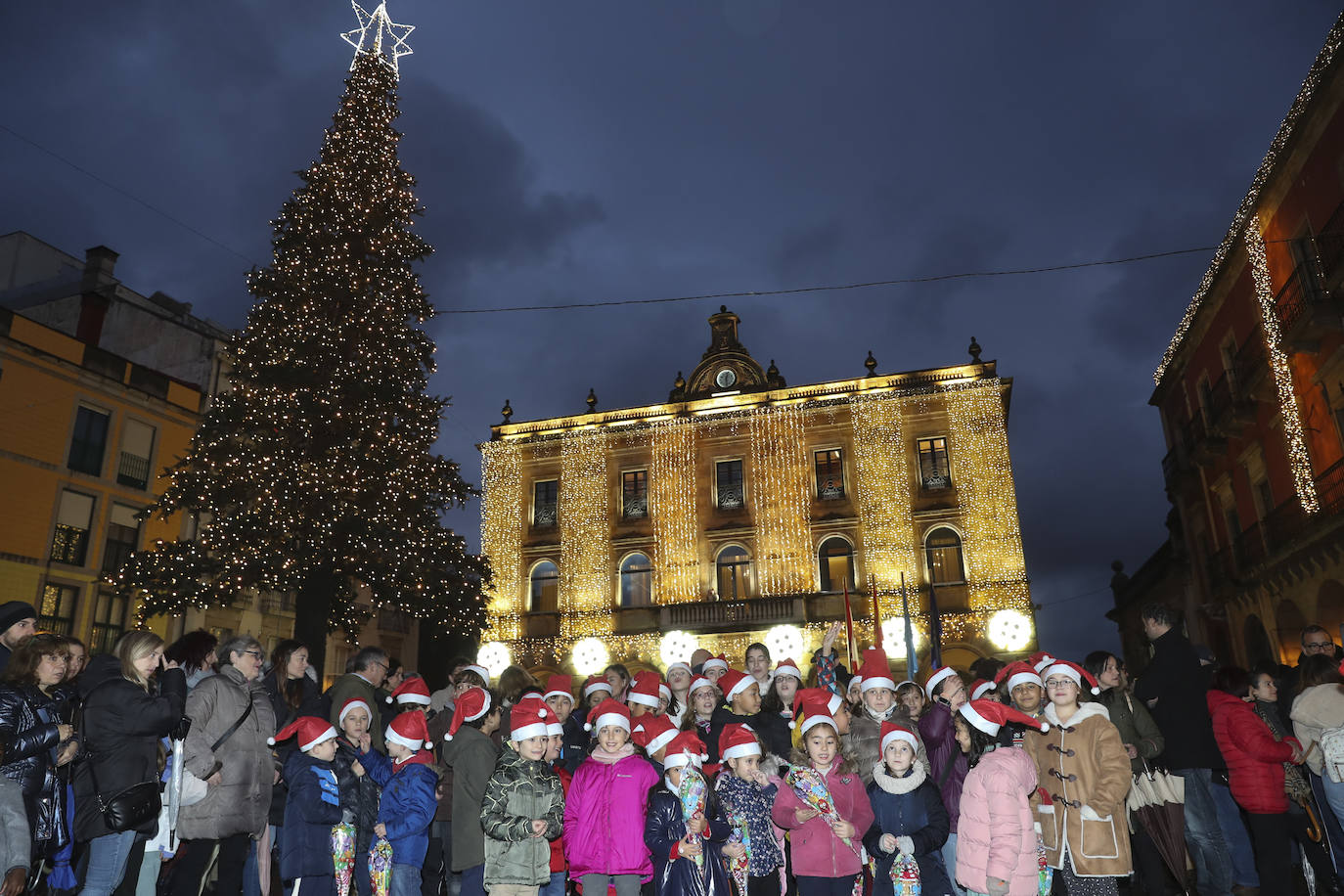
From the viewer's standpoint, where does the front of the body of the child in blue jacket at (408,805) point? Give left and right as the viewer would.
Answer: facing to the left of the viewer

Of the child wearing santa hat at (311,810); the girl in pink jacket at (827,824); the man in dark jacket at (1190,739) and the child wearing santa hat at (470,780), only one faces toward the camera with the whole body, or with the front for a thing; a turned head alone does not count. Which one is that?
the girl in pink jacket

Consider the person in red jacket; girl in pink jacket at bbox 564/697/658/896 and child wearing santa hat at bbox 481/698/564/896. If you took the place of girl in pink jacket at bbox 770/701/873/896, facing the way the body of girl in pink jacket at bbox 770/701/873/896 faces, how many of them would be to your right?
2

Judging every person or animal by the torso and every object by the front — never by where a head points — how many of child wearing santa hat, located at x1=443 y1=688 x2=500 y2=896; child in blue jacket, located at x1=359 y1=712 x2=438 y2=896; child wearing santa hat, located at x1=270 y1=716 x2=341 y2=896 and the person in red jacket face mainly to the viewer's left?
1

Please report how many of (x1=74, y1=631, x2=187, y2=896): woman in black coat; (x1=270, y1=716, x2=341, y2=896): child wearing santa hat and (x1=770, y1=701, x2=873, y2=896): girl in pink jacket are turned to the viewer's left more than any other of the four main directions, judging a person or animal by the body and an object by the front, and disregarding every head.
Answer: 0

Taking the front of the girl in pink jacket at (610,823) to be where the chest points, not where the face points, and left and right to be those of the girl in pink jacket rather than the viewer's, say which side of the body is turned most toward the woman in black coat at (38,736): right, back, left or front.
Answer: right

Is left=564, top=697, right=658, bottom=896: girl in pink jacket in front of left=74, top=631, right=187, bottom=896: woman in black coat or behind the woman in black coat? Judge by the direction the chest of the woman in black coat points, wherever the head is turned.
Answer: in front

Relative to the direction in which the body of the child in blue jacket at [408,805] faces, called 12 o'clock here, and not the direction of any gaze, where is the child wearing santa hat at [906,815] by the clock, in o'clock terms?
The child wearing santa hat is roughly at 7 o'clock from the child in blue jacket.

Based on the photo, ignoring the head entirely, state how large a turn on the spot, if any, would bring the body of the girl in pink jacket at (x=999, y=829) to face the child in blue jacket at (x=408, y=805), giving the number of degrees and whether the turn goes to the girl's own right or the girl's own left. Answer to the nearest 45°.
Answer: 0° — they already face them

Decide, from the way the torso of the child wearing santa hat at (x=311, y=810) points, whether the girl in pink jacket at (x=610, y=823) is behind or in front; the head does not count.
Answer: in front
